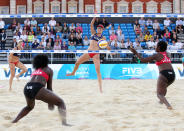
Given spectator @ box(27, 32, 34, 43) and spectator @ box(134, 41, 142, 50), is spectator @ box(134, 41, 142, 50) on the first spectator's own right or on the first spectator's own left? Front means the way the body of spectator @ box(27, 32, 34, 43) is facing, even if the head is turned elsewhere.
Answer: on the first spectator's own left

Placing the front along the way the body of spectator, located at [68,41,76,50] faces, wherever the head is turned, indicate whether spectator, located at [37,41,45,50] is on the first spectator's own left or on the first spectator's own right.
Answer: on the first spectator's own right

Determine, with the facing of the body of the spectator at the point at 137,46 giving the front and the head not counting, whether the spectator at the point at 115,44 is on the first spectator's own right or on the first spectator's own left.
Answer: on the first spectator's own right

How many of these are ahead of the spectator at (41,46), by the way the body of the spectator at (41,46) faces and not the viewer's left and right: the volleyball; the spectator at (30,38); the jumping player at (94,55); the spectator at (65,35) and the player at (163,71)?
3

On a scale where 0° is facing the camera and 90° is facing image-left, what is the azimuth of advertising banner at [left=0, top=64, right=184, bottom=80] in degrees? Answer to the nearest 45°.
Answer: approximately 0°

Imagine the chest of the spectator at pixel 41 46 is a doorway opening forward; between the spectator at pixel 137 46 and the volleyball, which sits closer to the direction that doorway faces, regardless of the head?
the volleyball

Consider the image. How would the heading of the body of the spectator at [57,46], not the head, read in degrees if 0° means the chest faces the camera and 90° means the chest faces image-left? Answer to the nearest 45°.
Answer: approximately 0°

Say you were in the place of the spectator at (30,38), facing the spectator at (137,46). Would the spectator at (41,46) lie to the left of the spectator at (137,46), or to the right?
right

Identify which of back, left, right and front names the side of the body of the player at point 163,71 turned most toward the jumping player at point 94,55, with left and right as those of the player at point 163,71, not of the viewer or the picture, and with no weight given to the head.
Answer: front

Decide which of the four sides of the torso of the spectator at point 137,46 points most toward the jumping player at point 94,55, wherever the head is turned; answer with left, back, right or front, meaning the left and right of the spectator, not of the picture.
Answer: front

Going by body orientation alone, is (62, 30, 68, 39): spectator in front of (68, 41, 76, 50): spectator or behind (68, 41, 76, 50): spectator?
behind
